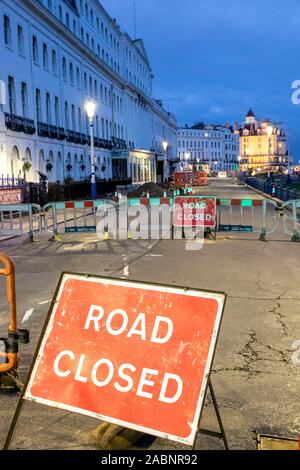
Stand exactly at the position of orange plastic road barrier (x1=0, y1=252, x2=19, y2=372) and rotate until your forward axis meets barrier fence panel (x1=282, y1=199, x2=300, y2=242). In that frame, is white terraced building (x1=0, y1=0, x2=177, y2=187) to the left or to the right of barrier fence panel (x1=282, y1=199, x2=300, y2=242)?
left

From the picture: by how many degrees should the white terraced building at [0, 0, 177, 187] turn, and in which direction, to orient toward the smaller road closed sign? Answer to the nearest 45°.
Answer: approximately 45° to its right

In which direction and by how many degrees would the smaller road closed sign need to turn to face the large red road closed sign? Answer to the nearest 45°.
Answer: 0° — it already faces it

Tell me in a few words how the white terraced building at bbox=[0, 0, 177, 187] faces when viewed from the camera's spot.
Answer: facing the viewer and to the right of the viewer

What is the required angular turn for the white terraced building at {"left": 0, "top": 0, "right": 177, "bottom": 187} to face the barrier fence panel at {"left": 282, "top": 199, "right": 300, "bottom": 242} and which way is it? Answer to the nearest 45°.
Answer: approximately 45° to its right

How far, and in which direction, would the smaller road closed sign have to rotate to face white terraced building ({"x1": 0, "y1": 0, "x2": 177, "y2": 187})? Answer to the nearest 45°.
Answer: approximately 135° to its right

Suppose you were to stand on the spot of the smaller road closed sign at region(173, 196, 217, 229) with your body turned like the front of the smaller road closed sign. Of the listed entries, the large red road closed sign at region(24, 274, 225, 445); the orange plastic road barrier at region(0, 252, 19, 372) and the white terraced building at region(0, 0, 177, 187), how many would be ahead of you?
2

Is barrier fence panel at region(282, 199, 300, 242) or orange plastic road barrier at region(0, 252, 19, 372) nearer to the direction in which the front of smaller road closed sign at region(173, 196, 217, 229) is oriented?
the orange plastic road barrier

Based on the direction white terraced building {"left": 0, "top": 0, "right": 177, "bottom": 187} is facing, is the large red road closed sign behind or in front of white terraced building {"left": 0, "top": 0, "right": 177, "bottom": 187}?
in front

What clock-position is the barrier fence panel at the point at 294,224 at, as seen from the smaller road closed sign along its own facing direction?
The barrier fence panel is roughly at 9 o'clock from the smaller road closed sign.

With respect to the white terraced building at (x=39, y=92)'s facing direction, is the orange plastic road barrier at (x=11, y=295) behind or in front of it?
in front

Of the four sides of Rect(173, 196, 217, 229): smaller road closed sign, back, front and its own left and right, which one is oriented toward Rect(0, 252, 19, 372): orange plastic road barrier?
front

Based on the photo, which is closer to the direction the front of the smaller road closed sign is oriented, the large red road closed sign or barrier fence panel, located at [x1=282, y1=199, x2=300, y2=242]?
the large red road closed sign

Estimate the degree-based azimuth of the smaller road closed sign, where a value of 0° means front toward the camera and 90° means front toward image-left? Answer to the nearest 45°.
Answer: approximately 0°

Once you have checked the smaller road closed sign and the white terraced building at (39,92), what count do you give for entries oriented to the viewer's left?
0

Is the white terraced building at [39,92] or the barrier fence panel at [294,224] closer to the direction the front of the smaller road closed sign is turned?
the barrier fence panel
